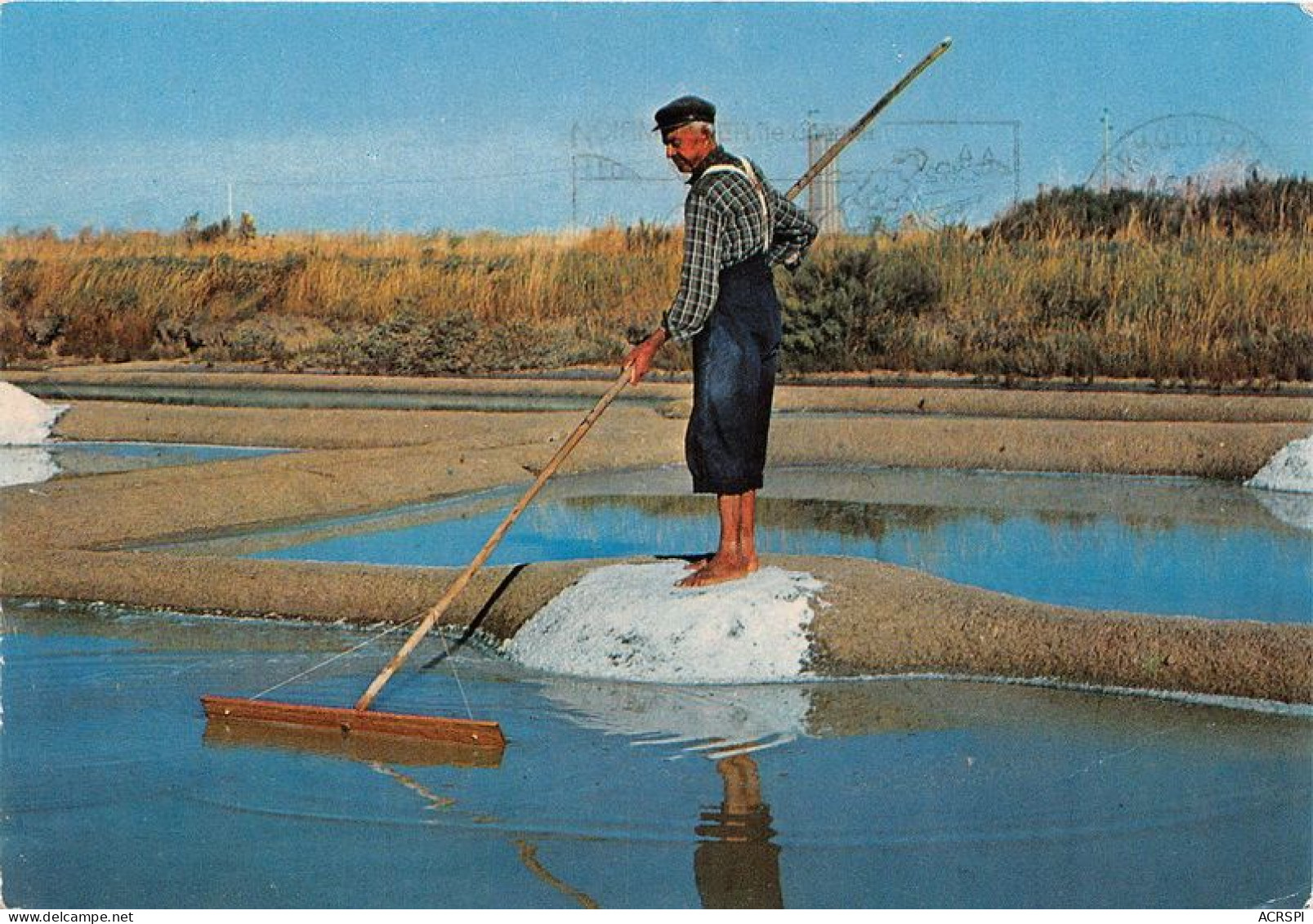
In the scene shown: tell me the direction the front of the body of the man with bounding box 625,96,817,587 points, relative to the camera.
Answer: to the viewer's left

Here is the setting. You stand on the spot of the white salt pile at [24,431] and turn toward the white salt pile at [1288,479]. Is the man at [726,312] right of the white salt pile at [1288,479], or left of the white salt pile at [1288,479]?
right

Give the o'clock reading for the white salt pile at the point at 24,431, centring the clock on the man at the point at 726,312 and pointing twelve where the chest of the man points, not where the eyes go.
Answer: The white salt pile is roughly at 2 o'clock from the man.

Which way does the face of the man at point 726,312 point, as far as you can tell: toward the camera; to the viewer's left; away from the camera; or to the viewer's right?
to the viewer's left

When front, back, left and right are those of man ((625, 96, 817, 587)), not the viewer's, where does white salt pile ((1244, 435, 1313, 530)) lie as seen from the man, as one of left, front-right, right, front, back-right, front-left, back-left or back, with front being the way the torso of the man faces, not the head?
back-right
